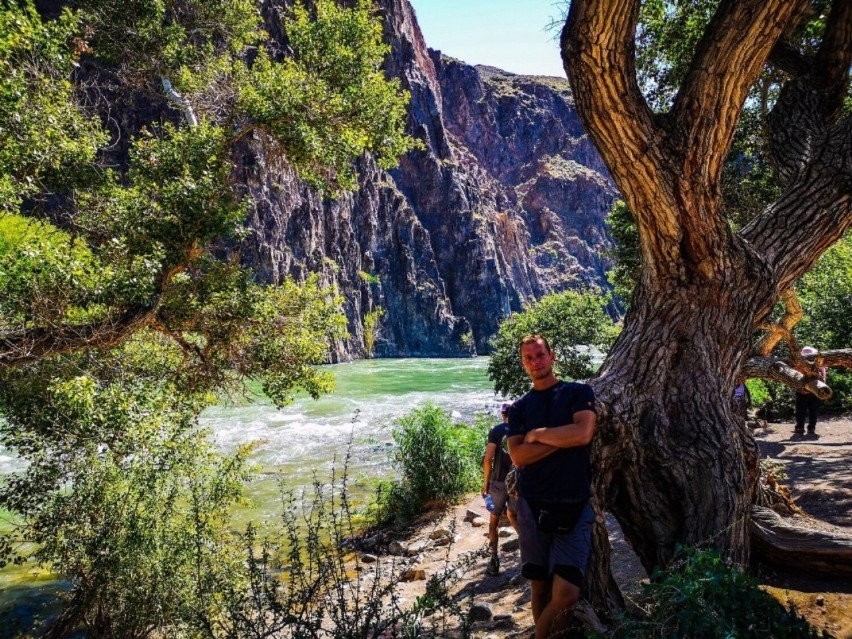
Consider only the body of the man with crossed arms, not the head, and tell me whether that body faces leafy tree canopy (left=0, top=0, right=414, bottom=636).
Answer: no

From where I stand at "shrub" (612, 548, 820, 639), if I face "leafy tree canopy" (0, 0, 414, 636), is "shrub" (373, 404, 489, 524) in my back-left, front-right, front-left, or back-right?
front-right

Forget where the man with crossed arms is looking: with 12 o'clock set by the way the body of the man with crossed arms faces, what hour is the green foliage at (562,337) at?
The green foliage is roughly at 6 o'clock from the man with crossed arms.

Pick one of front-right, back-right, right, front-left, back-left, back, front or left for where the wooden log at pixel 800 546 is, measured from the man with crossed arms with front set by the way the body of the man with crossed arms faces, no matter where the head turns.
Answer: back-left

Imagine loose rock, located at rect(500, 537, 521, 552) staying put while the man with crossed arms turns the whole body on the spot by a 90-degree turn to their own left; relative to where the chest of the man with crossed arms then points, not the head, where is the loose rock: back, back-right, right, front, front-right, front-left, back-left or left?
left

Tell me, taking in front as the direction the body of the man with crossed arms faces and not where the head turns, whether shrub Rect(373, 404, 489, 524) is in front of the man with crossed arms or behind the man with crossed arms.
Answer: behind

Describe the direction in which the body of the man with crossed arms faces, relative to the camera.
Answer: toward the camera

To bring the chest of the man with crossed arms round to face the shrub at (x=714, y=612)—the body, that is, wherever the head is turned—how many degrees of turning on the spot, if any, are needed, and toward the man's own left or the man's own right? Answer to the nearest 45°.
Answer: approximately 45° to the man's own left

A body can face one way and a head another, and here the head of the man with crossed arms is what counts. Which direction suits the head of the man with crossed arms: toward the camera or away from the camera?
toward the camera

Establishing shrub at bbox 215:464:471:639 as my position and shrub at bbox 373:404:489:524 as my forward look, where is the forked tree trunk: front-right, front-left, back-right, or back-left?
front-right

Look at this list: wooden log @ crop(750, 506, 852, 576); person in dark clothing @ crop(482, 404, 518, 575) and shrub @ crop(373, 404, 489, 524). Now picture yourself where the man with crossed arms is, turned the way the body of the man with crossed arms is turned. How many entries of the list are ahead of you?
0
